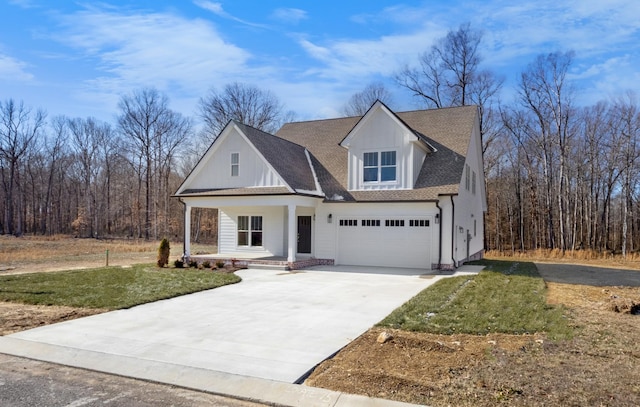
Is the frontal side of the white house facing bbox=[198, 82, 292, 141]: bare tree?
no

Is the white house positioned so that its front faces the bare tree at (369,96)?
no

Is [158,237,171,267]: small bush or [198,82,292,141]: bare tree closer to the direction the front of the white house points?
the small bush

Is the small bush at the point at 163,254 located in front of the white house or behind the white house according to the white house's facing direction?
in front

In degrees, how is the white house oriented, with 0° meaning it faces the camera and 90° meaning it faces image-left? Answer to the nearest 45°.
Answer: approximately 45°
